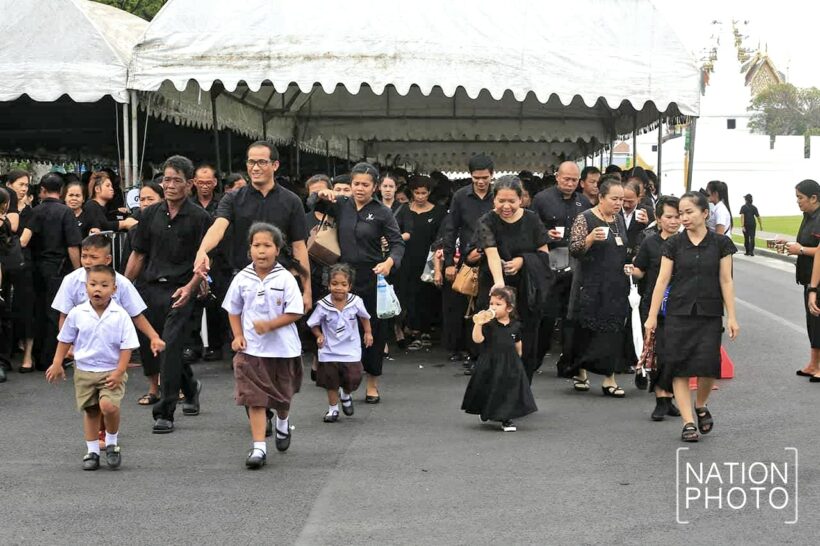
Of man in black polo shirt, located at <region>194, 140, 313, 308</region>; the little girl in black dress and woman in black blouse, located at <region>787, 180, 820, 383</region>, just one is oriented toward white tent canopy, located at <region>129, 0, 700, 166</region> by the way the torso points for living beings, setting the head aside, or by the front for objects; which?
the woman in black blouse

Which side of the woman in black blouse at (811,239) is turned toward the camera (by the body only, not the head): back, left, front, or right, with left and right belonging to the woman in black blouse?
left

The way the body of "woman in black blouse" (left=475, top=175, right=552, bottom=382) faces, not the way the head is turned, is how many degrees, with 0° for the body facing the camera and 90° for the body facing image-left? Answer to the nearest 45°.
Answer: approximately 0°

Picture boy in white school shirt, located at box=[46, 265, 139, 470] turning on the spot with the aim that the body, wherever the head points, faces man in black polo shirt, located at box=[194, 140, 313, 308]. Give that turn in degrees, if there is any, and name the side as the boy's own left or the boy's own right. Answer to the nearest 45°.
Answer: approximately 135° to the boy's own left

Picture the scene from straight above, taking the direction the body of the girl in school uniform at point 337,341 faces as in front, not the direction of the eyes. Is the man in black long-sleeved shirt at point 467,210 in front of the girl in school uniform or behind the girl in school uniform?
behind

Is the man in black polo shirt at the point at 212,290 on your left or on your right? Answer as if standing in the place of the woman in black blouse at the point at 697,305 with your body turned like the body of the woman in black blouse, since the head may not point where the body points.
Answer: on your right

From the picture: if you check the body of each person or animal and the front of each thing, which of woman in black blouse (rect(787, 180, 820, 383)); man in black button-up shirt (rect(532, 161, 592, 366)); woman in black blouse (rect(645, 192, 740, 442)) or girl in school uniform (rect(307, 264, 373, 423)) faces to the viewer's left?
woman in black blouse (rect(787, 180, 820, 383))

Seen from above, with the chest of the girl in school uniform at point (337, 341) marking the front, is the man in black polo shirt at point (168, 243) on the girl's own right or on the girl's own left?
on the girl's own right

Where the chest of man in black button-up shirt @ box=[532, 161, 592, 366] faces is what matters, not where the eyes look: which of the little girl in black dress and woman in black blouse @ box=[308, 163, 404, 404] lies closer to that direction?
the little girl in black dress

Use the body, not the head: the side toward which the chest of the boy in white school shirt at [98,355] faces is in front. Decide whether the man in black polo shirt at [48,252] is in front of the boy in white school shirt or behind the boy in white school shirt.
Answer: behind

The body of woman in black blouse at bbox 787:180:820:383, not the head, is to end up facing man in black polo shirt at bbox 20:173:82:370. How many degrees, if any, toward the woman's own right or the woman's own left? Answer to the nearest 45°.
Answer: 0° — they already face them
